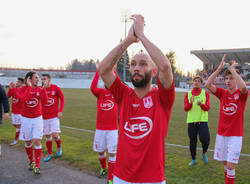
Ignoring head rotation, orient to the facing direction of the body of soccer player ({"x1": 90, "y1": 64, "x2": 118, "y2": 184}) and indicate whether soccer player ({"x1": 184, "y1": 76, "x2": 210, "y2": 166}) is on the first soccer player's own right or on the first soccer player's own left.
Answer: on the first soccer player's own left

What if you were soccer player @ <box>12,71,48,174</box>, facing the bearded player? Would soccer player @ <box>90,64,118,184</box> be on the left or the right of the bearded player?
left

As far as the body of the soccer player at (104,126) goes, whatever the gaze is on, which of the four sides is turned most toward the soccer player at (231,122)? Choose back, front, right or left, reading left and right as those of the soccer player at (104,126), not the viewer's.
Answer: left

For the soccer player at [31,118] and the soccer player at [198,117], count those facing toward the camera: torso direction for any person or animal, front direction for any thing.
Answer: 2

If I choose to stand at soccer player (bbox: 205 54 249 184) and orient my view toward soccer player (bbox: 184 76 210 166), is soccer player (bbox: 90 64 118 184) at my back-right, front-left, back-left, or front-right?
front-left

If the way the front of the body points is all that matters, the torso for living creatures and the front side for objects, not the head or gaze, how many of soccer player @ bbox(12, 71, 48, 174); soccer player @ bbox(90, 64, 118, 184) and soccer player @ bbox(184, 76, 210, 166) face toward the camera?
3

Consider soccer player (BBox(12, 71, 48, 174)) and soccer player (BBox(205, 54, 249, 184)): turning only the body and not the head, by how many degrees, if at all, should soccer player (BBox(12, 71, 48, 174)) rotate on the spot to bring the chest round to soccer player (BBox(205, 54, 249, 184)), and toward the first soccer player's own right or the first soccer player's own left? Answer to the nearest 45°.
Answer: approximately 45° to the first soccer player's own left

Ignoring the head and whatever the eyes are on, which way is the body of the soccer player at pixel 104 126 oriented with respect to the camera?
toward the camera

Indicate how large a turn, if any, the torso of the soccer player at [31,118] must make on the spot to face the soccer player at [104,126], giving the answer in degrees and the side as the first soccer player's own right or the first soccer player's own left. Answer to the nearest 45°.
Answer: approximately 45° to the first soccer player's own left

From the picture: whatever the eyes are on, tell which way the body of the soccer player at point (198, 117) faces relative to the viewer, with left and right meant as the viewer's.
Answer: facing the viewer
